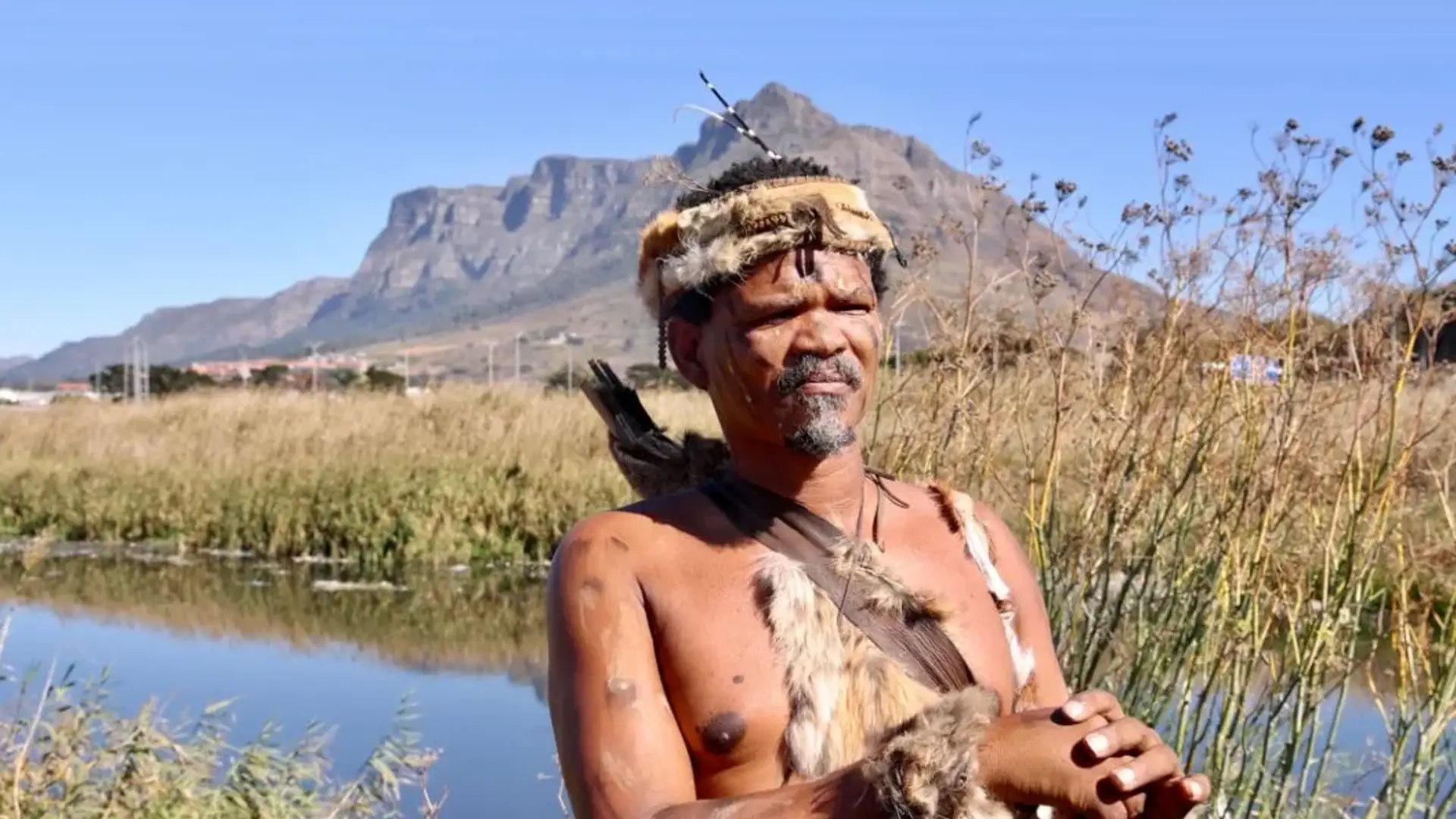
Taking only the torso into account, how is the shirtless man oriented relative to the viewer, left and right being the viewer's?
facing the viewer and to the right of the viewer
